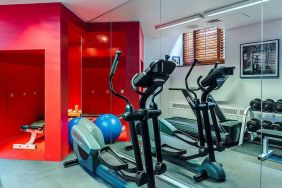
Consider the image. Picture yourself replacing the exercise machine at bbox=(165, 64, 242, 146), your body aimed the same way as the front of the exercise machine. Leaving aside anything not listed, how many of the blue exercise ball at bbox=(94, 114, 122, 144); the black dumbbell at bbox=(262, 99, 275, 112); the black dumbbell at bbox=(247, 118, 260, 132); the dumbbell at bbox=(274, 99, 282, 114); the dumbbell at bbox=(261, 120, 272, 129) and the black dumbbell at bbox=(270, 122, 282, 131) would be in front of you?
5

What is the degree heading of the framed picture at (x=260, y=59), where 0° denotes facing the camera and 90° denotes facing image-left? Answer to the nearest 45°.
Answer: approximately 45°

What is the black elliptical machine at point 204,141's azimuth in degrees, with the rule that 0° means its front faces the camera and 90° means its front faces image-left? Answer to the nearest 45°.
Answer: approximately 315°

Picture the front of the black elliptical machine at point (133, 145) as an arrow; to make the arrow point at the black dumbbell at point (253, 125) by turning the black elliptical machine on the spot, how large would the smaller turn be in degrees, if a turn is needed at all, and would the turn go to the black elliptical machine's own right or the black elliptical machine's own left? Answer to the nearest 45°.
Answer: approximately 45° to the black elliptical machine's own left
